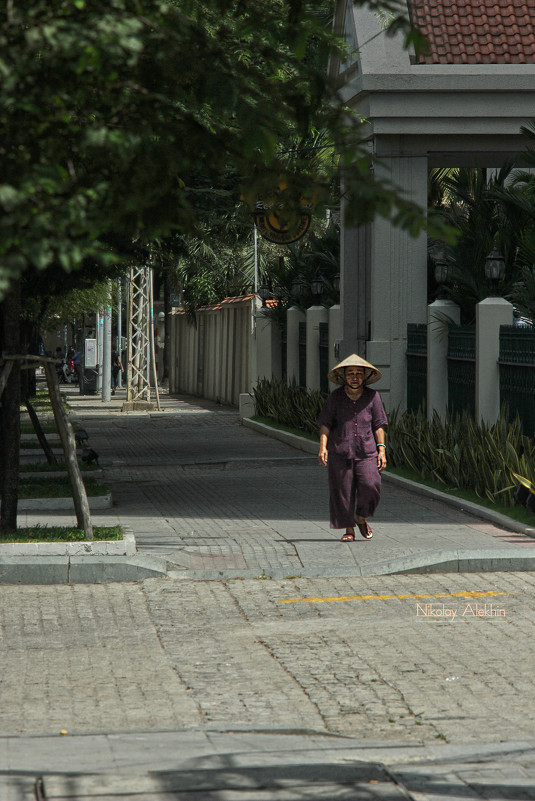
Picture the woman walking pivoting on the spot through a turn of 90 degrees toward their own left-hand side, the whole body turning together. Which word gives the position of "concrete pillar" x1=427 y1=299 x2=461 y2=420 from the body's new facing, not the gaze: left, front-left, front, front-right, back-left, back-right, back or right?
left

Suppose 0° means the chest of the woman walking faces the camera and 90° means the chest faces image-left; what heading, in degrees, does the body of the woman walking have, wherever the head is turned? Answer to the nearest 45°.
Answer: approximately 0°

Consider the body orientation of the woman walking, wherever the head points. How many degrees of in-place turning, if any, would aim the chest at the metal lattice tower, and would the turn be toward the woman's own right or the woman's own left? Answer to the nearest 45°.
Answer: approximately 180°

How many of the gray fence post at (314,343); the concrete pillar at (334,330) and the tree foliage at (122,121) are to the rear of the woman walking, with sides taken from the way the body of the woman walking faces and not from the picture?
2

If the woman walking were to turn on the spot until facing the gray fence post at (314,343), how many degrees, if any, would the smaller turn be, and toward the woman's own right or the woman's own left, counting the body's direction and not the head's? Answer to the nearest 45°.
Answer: approximately 180°

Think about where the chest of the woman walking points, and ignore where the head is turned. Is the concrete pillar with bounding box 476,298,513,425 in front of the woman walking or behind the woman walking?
behind

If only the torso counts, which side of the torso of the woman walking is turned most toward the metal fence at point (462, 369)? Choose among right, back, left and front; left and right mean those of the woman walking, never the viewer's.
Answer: back

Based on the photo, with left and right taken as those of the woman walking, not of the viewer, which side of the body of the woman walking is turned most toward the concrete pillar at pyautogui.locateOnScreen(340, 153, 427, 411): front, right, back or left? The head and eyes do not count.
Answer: back

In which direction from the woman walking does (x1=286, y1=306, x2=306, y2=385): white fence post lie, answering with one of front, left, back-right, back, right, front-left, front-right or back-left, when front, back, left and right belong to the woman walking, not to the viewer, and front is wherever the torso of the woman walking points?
back

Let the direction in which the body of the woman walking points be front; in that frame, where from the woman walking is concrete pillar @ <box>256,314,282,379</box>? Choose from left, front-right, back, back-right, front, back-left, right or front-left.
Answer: back
